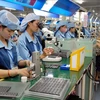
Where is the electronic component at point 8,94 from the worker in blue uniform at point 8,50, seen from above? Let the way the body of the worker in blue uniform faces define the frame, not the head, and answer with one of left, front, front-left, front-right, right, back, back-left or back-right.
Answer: front-right

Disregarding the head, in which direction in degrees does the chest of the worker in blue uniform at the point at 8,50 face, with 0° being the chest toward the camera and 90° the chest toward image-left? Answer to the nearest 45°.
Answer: approximately 315°

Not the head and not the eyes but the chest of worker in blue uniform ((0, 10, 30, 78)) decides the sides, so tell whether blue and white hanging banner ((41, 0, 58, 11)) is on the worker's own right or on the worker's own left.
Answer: on the worker's own left

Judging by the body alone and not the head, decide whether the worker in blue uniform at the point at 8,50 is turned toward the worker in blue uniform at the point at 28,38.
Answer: no

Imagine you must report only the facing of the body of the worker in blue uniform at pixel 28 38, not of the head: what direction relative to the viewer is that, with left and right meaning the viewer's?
facing the viewer and to the right of the viewer

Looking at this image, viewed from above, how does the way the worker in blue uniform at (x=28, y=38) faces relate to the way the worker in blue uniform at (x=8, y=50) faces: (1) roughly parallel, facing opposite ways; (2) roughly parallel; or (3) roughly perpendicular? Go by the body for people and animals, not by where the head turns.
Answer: roughly parallel

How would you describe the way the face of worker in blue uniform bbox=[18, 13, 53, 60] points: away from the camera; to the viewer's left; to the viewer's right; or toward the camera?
to the viewer's right

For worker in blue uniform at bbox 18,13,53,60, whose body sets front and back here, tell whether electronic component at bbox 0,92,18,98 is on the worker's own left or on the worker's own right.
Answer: on the worker's own right

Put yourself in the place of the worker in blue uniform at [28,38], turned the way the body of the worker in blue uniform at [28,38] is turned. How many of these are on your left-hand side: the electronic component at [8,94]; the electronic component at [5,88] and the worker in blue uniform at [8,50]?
0

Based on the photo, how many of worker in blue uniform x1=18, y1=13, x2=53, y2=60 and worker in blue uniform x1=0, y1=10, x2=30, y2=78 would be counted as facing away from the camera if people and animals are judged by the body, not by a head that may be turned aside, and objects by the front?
0
